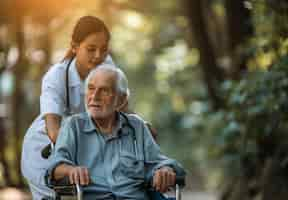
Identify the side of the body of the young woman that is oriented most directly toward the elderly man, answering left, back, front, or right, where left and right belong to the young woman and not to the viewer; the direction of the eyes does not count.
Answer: front

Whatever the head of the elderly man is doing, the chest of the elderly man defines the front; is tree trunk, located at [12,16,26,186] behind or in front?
behind

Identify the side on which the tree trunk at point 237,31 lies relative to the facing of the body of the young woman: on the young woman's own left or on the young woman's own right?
on the young woman's own left

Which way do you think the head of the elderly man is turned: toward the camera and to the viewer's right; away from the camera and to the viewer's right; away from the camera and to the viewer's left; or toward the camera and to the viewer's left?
toward the camera and to the viewer's left

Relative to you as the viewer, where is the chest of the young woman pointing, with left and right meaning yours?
facing the viewer and to the right of the viewer

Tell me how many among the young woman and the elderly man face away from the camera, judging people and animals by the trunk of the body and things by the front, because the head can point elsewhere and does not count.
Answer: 0

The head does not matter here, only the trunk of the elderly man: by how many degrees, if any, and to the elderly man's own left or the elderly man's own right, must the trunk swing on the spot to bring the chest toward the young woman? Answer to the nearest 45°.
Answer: approximately 135° to the elderly man's own right
